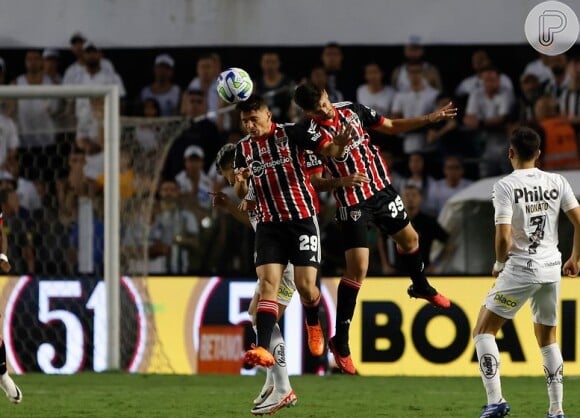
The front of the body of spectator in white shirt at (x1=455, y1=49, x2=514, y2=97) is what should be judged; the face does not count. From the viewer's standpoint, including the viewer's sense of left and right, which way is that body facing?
facing the viewer

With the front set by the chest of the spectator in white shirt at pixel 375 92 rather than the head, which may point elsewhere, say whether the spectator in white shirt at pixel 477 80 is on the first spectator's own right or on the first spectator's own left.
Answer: on the first spectator's own left

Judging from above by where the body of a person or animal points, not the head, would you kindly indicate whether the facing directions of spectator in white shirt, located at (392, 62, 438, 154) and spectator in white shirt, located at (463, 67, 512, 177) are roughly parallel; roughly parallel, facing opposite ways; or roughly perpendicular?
roughly parallel

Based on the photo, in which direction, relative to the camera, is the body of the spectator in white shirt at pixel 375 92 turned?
toward the camera

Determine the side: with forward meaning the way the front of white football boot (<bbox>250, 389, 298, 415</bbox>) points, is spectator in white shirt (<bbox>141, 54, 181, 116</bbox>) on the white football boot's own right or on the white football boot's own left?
on the white football boot's own right

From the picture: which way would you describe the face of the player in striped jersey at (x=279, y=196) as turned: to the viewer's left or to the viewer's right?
to the viewer's left

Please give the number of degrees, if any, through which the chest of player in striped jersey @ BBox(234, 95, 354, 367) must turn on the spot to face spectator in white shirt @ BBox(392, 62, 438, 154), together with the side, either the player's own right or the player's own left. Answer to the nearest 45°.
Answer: approximately 180°

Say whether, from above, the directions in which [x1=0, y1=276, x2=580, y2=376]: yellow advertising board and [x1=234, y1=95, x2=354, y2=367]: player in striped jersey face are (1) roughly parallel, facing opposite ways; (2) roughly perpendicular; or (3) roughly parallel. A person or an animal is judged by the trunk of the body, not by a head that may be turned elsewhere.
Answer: roughly parallel

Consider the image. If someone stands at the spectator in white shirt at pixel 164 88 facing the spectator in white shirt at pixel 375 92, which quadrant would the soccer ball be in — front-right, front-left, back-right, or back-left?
front-right

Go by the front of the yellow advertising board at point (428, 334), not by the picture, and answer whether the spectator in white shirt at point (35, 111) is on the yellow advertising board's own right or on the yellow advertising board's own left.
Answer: on the yellow advertising board's own right
